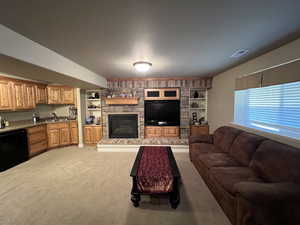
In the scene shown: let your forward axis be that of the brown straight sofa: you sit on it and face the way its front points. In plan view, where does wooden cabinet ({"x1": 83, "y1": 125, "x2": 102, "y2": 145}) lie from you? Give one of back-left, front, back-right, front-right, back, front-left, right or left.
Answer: front-right

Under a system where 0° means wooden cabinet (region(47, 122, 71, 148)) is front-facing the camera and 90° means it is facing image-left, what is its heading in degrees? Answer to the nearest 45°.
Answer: approximately 0°

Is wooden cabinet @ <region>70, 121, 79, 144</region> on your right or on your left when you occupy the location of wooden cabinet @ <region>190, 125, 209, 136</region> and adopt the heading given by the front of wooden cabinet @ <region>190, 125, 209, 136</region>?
on your right

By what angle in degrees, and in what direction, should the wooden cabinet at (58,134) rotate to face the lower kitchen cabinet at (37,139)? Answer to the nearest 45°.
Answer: approximately 45° to its right

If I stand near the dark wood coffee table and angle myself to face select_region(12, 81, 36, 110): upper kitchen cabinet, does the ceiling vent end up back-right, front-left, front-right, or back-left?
back-right

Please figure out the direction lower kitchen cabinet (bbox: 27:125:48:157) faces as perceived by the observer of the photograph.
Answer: facing the viewer and to the right of the viewer

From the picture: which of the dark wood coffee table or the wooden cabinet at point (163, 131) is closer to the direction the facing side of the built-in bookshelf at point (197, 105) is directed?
the dark wood coffee table

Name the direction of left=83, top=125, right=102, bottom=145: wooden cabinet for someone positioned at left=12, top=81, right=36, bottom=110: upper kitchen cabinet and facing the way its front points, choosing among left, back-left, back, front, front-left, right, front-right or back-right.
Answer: front-left

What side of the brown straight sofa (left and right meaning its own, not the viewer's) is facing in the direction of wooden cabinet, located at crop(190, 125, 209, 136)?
right

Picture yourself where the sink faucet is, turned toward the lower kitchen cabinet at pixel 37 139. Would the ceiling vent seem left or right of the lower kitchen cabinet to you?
left
